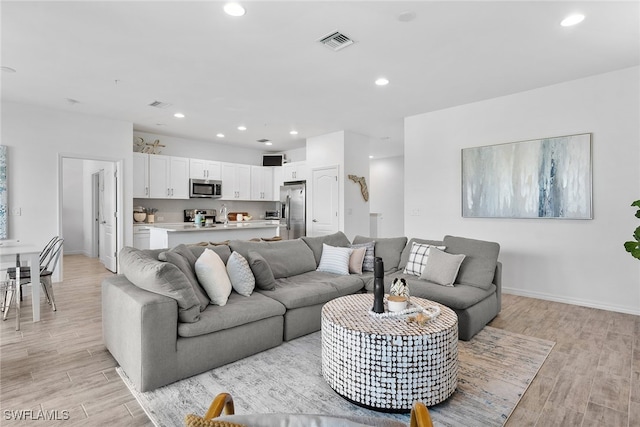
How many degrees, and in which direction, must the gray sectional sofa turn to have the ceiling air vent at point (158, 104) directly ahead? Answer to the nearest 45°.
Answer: approximately 180°

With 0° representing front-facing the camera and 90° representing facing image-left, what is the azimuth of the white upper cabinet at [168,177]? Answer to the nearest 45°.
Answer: approximately 0°

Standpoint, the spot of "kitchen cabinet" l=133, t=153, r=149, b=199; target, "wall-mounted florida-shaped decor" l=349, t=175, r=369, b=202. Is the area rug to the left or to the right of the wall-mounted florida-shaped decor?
right

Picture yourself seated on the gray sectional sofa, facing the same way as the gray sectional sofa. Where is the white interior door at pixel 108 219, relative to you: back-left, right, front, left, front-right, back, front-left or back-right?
back

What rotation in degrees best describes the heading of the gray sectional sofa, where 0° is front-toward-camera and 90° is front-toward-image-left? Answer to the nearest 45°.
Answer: approximately 315°

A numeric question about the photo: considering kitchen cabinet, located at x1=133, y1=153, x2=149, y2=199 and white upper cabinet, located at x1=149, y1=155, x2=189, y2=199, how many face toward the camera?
2
